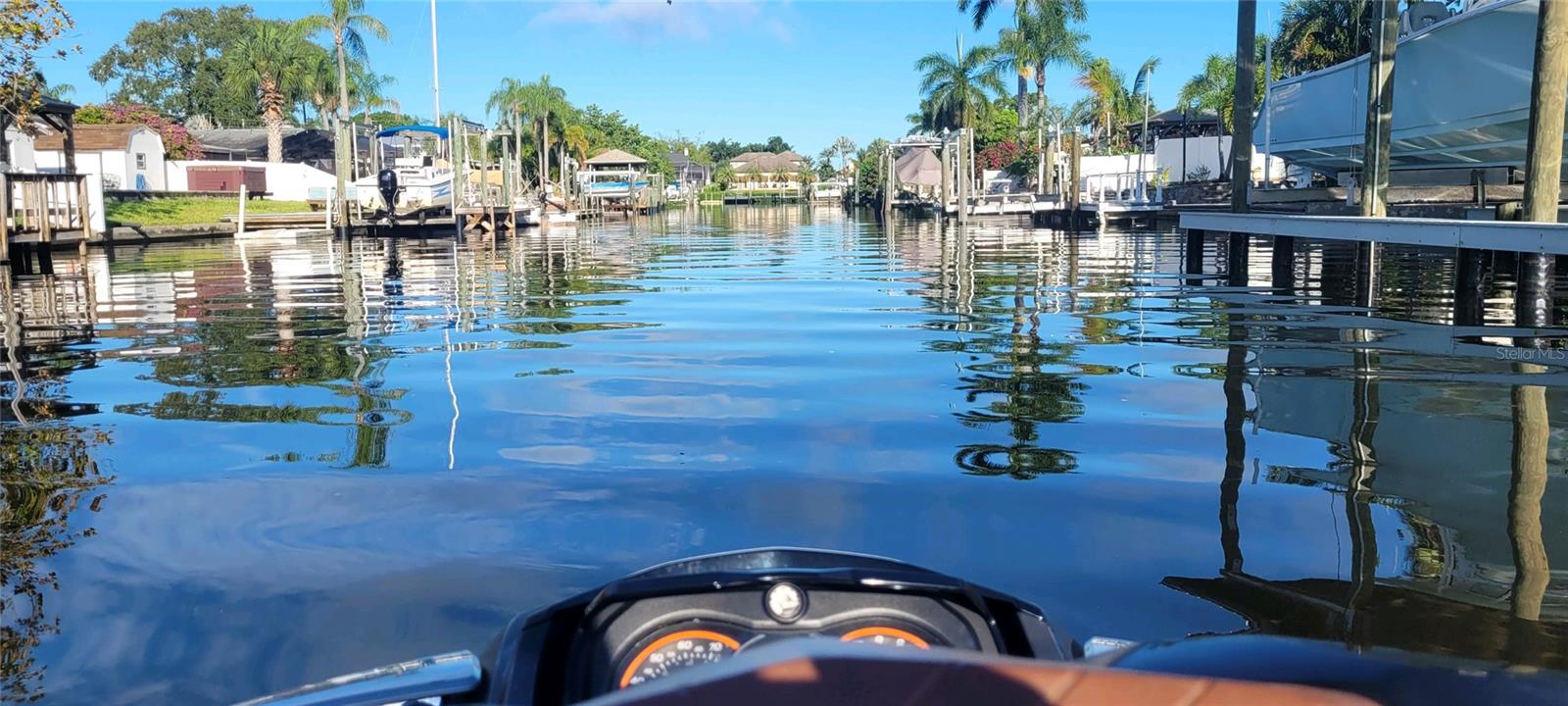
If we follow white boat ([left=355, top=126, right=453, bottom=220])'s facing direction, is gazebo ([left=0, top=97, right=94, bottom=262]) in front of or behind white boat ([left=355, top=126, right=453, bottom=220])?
behind

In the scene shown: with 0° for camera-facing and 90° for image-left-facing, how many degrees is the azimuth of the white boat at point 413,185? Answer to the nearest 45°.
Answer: approximately 225°

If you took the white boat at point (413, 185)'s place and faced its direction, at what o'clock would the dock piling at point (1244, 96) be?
The dock piling is roughly at 4 o'clock from the white boat.

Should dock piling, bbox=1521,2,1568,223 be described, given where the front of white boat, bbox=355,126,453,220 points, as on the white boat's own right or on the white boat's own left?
on the white boat's own right

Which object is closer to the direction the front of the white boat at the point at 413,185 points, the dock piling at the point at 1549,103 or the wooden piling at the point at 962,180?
the wooden piling

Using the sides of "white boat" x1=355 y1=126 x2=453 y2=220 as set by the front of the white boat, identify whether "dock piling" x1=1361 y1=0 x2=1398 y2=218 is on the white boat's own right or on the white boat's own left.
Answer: on the white boat's own right

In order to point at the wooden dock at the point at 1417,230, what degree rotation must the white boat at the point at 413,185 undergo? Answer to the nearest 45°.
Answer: approximately 135° to its right

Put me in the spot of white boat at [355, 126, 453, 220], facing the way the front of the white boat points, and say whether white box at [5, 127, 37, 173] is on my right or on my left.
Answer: on my left

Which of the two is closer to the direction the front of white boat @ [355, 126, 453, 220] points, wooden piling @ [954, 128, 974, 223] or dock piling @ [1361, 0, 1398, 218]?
the wooden piling

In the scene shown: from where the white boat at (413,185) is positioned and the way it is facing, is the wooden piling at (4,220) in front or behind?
behind
